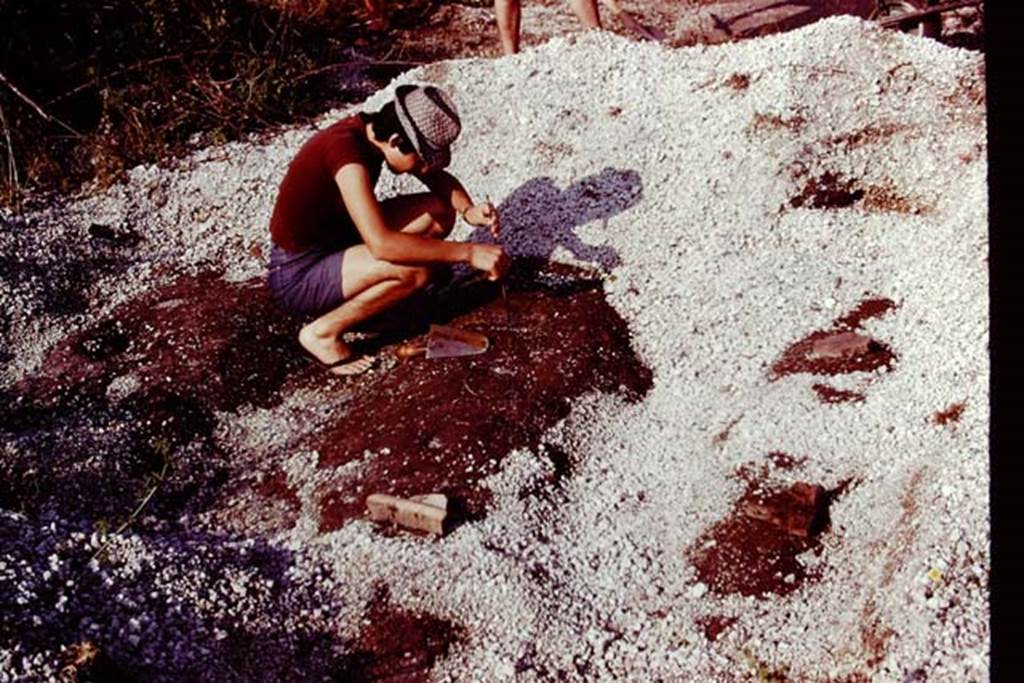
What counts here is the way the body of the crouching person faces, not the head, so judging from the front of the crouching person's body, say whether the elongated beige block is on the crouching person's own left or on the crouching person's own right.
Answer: on the crouching person's own right

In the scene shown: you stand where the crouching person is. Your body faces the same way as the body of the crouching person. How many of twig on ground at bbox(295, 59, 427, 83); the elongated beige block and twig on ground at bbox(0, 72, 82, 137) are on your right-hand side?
1

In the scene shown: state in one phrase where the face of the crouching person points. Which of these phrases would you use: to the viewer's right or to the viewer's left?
to the viewer's right

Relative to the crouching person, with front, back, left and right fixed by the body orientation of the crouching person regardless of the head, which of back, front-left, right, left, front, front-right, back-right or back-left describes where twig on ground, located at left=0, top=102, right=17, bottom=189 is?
back-left

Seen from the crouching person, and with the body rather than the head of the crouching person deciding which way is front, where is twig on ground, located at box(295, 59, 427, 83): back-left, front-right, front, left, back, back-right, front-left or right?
left

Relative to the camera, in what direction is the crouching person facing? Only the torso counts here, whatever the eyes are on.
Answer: to the viewer's right

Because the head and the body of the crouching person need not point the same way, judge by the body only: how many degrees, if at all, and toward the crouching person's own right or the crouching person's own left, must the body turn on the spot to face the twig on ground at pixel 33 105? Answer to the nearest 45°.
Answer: approximately 135° to the crouching person's own left

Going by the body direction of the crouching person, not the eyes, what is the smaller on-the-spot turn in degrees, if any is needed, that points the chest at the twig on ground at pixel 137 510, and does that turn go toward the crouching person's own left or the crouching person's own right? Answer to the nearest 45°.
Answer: approximately 135° to the crouching person's own right
